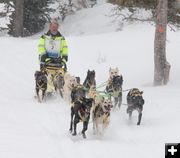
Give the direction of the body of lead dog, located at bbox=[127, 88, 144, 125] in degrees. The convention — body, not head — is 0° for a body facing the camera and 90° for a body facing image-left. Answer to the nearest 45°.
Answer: approximately 0°

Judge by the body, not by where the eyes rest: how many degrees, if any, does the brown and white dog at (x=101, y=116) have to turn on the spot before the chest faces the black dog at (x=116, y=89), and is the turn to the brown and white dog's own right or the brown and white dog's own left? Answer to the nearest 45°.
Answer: approximately 135° to the brown and white dog's own left

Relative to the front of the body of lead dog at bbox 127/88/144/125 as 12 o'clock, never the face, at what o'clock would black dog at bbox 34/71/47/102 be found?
The black dog is roughly at 4 o'clock from the lead dog.

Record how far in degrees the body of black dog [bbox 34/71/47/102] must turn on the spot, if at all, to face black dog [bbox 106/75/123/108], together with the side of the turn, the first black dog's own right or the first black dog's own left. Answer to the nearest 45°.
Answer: approximately 90° to the first black dog's own left

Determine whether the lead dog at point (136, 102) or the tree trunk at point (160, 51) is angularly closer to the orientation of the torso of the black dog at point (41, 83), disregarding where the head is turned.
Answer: the lead dog

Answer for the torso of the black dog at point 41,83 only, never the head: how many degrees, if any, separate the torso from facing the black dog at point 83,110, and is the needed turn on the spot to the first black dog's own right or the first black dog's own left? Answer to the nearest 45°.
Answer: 0° — it already faces it

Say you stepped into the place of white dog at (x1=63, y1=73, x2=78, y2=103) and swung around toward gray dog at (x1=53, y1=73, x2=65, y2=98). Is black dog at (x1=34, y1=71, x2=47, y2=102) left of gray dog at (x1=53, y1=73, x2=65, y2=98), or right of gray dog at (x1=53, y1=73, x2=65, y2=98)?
left

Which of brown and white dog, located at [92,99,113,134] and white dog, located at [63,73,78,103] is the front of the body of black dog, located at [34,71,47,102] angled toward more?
the brown and white dog

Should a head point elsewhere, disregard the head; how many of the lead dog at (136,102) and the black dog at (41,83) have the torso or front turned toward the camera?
2

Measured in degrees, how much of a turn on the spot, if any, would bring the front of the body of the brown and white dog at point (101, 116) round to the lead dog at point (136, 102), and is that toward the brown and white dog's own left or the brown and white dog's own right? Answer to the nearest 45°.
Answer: approximately 90° to the brown and white dog's own left

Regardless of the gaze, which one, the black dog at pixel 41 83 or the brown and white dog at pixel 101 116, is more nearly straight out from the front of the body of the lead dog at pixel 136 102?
the brown and white dog

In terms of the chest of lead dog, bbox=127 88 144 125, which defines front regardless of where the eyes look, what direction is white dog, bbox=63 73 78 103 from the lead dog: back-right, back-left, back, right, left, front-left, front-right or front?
back-right

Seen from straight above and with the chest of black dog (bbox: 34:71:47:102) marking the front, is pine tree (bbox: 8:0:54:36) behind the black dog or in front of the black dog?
behind
